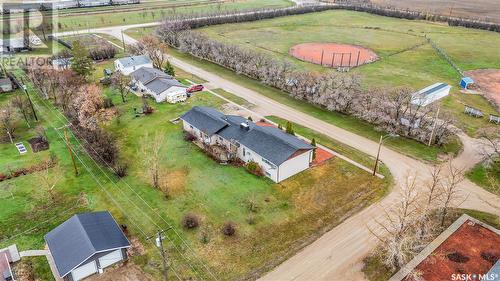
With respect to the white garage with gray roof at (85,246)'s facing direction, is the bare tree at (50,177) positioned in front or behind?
behind

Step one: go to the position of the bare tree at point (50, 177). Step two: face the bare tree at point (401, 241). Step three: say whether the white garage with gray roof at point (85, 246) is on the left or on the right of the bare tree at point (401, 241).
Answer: right

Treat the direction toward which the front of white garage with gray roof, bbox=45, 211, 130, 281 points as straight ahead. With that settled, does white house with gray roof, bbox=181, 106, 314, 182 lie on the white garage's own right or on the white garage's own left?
on the white garage's own left

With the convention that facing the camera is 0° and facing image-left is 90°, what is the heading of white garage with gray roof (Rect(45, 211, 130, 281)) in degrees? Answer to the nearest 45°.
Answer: approximately 315°

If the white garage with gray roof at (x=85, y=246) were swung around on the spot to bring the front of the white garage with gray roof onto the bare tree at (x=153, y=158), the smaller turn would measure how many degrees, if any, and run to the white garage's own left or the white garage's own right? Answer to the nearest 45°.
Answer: approximately 90° to the white garage's own left
